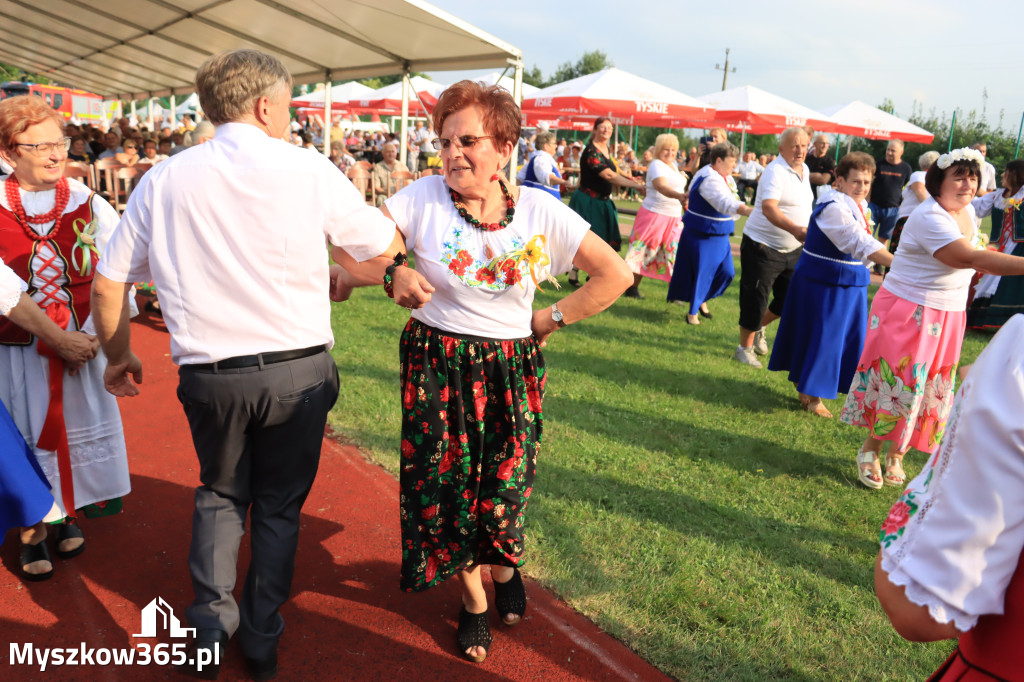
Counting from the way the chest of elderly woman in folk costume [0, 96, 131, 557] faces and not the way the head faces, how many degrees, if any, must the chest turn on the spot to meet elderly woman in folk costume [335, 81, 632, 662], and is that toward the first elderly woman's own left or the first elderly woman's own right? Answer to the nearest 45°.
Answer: approximately 45° to the first elderly woman's own left

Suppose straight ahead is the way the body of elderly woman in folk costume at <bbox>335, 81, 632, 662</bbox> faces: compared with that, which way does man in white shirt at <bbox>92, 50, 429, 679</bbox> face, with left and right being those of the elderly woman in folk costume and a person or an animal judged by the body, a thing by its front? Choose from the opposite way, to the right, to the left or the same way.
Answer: the opposite way

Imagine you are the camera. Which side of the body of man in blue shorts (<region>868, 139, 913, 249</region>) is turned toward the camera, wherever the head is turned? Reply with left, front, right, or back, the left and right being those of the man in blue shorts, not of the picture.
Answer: front

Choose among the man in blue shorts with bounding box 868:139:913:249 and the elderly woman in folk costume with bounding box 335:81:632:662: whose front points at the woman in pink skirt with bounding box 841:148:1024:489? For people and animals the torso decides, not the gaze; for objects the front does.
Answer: the man in blue shorts

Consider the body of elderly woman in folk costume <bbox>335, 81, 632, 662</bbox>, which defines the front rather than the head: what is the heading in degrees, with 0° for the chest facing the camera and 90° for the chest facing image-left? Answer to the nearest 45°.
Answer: approximately 0°

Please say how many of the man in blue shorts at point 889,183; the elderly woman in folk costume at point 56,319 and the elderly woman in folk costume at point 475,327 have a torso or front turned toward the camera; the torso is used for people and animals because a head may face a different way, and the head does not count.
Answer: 3

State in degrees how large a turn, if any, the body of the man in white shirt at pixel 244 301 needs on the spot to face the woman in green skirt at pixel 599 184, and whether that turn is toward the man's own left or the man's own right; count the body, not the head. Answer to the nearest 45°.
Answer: approximately 45° to the man's own right

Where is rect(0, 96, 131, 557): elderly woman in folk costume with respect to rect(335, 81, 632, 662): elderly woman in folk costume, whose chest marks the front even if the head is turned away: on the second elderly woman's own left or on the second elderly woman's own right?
on the second elderly woman's own right

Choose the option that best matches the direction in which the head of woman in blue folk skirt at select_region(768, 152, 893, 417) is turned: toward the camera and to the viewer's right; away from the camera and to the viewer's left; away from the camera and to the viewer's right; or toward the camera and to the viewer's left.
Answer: toward the camera and to the viewer's right

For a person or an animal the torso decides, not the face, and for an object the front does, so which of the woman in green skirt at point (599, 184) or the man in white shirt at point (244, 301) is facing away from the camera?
the man in white shirt

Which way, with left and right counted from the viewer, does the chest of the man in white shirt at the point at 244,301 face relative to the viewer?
facing away from the viewer

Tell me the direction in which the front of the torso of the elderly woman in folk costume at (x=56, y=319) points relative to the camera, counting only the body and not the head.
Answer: toward the camera

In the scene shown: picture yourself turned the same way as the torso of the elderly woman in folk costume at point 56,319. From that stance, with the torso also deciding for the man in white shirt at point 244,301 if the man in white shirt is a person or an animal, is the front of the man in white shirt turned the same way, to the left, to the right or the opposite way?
the opposite way
